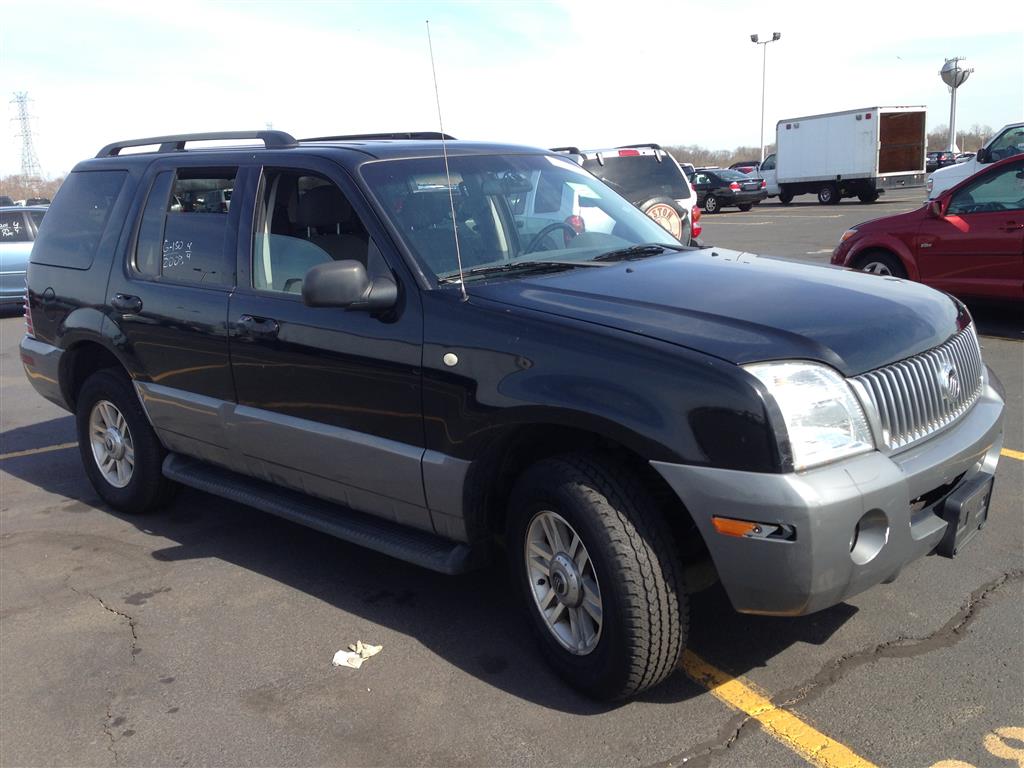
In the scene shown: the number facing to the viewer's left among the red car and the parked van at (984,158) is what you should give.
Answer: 2

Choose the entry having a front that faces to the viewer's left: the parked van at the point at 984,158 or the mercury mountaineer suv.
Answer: the parked van

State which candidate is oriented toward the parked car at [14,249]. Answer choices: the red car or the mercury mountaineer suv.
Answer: the red car

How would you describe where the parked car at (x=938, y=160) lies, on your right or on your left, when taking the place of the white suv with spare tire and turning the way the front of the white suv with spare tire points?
on your right

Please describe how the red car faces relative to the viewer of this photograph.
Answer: facing to the left of the viewer

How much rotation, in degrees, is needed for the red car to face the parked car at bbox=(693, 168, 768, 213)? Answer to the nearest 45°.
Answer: approximately 90° to its right

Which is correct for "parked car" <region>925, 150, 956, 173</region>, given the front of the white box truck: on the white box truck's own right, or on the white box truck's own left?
on the white box truck's own right

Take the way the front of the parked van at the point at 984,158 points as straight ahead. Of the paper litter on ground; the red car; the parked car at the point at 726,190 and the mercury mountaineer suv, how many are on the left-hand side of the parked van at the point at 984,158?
3

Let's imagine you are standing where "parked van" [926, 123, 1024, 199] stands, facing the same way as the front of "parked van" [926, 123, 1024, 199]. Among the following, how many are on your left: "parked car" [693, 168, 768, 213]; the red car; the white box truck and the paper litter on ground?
2

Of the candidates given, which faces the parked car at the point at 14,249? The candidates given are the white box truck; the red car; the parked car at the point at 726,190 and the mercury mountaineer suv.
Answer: the red car

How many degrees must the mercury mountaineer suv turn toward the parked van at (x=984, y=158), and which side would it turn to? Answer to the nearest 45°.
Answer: approximately 90° to its left

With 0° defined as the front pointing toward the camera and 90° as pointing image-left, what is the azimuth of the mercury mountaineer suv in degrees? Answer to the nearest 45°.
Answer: approximately 315°

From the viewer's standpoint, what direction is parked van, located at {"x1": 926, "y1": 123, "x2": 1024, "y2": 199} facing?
to the viewer's left
